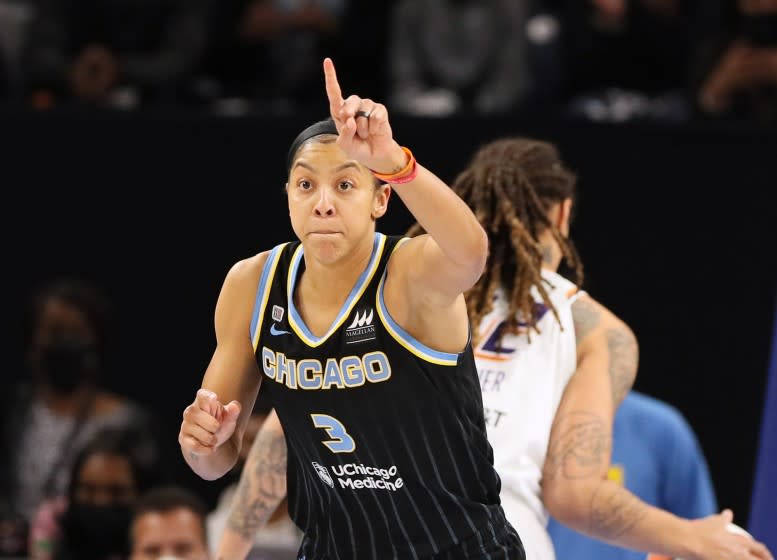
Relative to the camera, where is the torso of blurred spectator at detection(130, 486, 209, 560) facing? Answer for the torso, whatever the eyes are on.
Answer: toward the camera

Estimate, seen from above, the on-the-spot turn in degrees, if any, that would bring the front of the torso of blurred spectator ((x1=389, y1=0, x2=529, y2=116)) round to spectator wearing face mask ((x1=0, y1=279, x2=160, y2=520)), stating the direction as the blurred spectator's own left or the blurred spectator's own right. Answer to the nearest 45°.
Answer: approximately 90° to the blurred spectator's own right

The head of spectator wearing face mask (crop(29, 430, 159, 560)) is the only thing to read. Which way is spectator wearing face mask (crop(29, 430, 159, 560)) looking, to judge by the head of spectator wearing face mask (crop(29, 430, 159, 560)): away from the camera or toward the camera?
toward the camera

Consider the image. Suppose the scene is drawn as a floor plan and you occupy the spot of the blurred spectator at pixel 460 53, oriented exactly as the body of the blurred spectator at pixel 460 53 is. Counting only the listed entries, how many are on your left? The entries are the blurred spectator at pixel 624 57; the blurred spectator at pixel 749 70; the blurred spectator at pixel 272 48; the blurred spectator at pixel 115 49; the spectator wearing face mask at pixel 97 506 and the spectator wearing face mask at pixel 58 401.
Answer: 2

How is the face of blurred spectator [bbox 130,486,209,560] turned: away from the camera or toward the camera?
toward the camera

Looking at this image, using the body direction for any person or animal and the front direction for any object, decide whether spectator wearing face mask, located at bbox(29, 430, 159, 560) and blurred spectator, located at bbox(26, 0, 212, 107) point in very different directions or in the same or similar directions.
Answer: same or similar directions

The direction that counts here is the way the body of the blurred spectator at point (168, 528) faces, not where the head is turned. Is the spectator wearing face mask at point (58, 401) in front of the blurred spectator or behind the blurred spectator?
behind

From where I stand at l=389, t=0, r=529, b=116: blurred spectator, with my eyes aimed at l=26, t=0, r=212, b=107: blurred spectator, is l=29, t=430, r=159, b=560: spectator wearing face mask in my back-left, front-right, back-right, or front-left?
front-left

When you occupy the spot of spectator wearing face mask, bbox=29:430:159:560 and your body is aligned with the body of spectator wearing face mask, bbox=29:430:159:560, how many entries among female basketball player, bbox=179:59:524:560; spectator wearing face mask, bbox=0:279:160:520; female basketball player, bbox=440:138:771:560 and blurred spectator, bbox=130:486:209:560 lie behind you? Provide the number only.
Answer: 1

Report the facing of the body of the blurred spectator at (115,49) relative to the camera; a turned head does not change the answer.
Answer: toward the camera

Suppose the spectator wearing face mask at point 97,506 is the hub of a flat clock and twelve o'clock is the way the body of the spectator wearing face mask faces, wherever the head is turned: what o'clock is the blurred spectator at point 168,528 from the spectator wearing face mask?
The blurred spectator is roughly at 11 o'clock from the spectator wearing face mask.

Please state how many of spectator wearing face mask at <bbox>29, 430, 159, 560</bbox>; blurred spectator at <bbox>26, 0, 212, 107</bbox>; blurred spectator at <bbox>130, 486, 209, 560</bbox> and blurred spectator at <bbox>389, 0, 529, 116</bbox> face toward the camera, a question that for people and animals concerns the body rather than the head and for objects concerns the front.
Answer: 4

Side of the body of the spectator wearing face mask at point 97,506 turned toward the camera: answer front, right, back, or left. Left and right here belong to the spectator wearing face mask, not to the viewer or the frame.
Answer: front

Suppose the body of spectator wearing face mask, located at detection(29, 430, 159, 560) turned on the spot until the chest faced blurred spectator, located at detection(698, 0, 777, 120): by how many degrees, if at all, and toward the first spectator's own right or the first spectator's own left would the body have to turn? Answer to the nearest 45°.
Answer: approximately 90° to the first spectator's own left

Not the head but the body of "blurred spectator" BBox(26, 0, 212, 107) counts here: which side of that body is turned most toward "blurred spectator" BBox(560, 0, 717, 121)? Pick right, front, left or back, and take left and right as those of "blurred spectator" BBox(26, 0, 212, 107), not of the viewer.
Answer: left

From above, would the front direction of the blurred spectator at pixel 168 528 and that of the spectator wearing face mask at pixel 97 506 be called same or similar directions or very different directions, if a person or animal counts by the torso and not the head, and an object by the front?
same or similar directions
